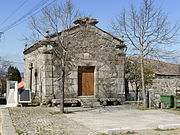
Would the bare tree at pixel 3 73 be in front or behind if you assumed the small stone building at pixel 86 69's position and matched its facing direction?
behind

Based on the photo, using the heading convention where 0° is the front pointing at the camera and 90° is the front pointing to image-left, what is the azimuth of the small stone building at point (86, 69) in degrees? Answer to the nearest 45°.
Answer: approximately 0°

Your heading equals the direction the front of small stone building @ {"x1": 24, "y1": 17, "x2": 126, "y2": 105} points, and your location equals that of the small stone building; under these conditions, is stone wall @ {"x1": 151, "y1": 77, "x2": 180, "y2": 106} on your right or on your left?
on your left
